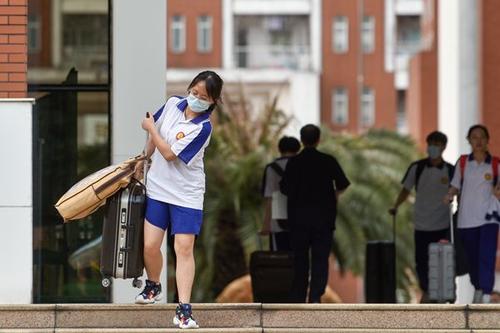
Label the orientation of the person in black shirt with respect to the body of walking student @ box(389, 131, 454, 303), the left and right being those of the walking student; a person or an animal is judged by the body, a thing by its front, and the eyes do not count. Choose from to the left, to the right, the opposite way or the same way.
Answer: the opposite way

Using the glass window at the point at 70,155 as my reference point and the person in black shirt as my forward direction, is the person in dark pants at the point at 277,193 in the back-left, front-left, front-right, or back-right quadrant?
front-left

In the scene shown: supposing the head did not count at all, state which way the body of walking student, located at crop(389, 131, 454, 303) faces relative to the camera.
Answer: toward the camera

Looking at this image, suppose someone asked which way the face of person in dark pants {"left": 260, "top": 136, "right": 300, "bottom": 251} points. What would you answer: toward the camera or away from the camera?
away from the camera

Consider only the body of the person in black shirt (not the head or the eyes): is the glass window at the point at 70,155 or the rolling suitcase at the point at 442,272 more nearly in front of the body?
the rolling suitcase

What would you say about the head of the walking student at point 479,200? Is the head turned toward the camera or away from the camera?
toward the camera

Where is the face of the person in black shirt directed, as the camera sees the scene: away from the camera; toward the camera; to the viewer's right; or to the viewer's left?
away from the camera

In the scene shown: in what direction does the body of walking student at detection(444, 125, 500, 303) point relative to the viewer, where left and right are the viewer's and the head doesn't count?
facing the viewer

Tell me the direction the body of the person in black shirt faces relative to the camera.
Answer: away from the camera

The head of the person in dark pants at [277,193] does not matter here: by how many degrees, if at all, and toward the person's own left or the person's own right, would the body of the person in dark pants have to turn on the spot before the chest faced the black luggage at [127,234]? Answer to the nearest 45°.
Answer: approximately 180°

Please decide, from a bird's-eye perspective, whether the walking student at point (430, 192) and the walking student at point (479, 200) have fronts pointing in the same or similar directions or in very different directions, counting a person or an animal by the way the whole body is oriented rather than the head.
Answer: same or similar directions

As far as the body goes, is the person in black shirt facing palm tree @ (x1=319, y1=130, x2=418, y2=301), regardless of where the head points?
yes

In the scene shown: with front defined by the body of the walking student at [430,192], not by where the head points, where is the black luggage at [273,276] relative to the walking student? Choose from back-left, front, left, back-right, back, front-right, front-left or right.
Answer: front-right

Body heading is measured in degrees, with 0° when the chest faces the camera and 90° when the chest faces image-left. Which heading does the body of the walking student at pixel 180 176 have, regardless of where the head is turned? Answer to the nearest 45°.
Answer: approximately 45°

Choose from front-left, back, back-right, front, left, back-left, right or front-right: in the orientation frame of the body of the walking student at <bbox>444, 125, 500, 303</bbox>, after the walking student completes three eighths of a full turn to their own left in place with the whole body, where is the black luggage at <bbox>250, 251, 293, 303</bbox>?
back-left

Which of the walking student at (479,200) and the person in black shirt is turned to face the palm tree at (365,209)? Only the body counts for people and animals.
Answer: the person in black shirt

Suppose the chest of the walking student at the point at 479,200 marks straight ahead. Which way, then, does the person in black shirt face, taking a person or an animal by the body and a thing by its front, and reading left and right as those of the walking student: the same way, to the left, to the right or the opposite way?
the opposite way

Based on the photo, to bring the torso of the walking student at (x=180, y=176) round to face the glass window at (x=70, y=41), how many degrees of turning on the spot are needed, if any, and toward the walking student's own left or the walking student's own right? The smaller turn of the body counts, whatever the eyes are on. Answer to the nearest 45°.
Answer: approximately 135° to the walking student's own right

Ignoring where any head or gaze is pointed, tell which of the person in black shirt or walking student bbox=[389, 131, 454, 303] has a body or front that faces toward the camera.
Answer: the walking student
